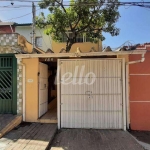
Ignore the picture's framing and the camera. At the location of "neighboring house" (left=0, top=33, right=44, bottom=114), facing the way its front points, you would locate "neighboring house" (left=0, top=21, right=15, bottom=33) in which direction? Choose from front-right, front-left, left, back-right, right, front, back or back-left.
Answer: back

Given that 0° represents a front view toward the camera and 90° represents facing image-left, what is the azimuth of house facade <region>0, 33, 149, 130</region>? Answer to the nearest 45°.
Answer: approximately 0°

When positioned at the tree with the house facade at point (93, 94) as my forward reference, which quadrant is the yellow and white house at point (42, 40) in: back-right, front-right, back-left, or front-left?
back-right

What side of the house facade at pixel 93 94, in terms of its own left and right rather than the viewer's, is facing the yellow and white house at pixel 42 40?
back

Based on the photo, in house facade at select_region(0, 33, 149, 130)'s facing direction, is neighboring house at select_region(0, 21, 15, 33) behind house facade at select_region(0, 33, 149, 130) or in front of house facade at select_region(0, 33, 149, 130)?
behind

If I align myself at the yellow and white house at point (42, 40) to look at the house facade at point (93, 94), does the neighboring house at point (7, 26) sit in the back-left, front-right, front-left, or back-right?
back-right

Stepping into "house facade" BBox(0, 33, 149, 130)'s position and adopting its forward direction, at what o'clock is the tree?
The tree is roughly at 6 o'clock from the house facade.
